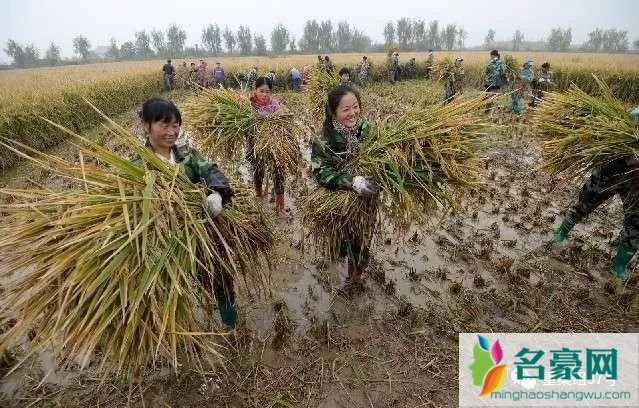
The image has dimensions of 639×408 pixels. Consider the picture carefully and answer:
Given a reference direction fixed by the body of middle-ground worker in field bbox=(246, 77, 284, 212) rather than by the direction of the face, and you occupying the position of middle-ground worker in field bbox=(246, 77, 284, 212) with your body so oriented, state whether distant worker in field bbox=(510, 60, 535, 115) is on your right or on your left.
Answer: on your left

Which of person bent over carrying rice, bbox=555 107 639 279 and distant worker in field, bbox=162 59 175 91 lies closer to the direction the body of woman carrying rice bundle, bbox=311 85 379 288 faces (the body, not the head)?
the person bent over carrying rice

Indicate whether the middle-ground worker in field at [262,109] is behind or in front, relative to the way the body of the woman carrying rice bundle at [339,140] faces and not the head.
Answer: behind

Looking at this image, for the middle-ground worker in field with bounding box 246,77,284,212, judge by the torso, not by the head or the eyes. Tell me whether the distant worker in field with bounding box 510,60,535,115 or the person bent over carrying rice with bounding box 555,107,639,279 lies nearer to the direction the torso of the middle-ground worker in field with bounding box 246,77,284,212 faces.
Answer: the person bent over carrying rice

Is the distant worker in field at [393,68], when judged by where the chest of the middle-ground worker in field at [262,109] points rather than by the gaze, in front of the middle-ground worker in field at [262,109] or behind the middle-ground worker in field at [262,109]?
behind

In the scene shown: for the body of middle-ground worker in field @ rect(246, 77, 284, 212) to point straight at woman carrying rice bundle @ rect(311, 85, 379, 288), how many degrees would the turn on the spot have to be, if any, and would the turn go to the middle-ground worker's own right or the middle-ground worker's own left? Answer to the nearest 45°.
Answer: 0° — they already face them

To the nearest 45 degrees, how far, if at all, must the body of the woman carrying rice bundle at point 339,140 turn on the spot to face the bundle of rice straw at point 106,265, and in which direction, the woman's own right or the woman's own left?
approximately 90° to the woman's own right

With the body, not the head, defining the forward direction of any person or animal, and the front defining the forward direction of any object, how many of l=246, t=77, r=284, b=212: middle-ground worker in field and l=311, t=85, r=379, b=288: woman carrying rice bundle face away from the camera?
0

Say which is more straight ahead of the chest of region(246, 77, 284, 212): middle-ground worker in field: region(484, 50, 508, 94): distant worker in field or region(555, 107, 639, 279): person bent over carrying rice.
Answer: the person bent over carrying rice

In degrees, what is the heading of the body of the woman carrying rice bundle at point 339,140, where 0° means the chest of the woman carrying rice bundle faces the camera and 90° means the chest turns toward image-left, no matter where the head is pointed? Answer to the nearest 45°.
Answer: approximately 315°

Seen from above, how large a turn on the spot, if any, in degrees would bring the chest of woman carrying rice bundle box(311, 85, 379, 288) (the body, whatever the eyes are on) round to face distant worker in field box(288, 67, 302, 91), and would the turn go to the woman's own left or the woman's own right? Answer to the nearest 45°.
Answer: approximately 135° to the woman's own left

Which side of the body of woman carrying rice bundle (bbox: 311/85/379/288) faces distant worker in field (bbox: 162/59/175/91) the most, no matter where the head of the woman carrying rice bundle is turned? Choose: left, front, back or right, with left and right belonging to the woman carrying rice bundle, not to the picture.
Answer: back

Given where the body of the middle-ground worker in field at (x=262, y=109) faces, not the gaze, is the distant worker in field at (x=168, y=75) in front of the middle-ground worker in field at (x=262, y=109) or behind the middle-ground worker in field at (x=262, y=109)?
behind

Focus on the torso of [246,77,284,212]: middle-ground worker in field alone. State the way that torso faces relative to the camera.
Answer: toward the camera
